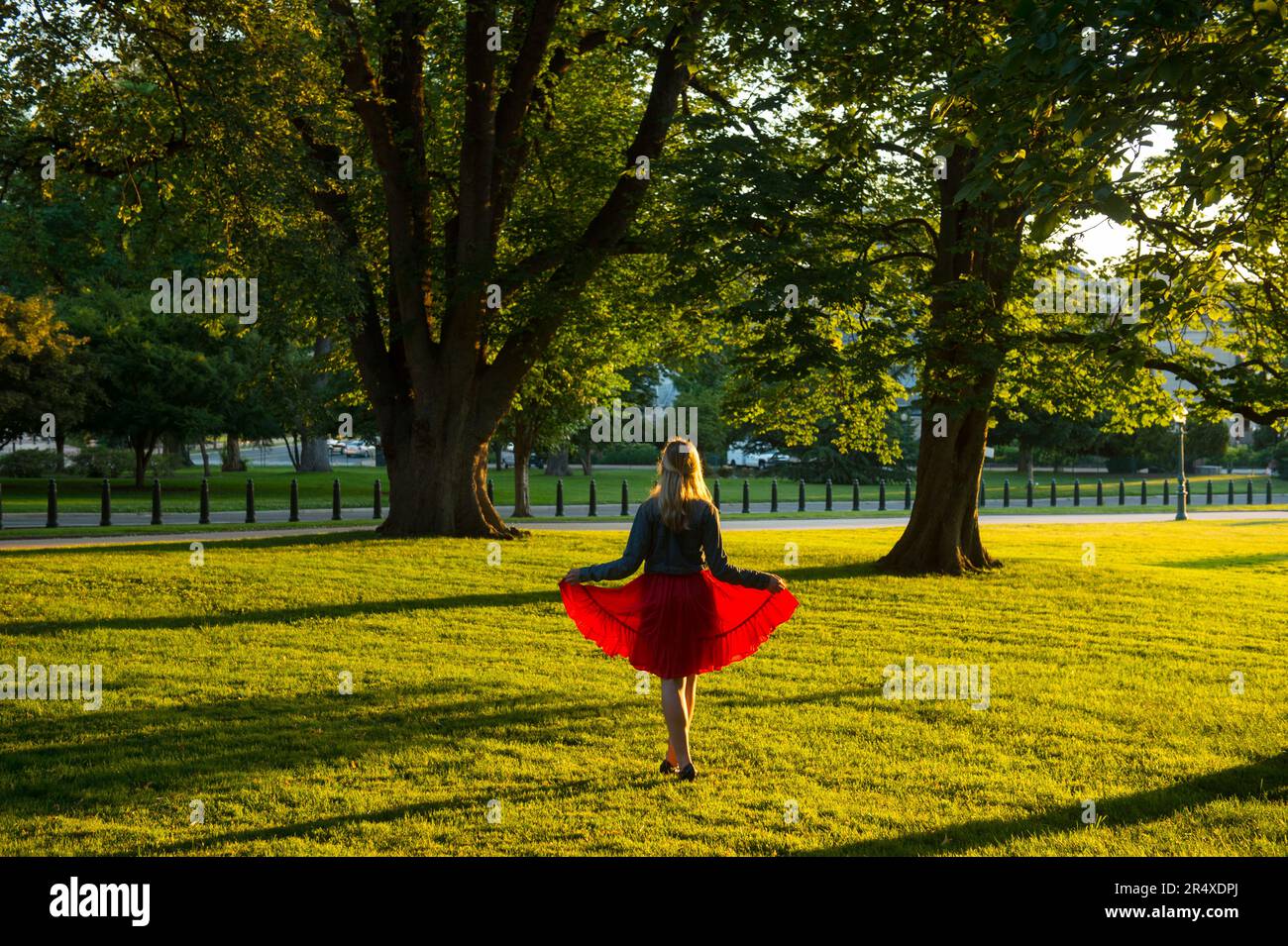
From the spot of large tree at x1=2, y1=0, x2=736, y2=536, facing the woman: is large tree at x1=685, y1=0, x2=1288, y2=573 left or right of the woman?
left

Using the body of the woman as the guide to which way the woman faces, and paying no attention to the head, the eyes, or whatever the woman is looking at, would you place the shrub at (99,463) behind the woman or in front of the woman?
in front

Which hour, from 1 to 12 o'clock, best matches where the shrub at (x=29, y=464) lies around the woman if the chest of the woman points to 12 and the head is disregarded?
The shrub is roughly at 11 o'clock from the woman.

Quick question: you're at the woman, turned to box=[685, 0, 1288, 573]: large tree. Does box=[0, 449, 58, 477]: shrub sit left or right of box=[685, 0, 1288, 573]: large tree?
left

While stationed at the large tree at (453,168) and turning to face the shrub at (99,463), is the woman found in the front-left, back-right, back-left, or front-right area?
back-left

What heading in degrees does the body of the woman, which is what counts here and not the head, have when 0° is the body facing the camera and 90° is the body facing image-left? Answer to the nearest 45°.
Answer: approximately 180°

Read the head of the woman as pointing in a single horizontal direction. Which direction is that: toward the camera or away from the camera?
away from the camera
